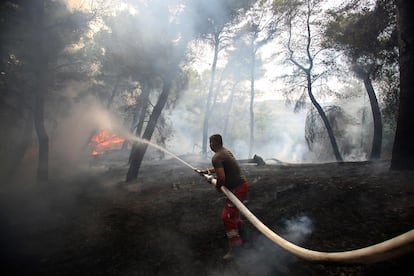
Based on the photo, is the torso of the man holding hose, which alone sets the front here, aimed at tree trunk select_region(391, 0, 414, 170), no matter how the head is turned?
no

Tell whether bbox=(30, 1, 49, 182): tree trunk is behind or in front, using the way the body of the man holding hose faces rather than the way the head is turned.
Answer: in front

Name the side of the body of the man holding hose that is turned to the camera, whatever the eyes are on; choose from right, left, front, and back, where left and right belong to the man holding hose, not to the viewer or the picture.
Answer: left

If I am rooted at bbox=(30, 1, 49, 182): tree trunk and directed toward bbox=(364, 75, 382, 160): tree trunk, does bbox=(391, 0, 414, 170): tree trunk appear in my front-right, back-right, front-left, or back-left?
front-right

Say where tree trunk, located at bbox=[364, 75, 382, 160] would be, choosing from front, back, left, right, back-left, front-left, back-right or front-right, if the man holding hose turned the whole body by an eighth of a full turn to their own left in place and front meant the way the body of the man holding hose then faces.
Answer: back

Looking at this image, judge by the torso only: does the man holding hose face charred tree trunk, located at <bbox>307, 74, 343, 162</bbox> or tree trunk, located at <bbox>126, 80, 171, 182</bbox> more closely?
the tree trunk

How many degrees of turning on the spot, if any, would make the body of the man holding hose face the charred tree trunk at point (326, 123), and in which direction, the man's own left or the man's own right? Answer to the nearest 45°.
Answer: approximately 135° to the man's own right

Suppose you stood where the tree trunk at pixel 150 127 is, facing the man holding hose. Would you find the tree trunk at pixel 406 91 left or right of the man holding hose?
left

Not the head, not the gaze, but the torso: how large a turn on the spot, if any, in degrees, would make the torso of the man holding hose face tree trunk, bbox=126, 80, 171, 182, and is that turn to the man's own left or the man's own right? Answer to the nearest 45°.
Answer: approximately 45° to the man's own right
